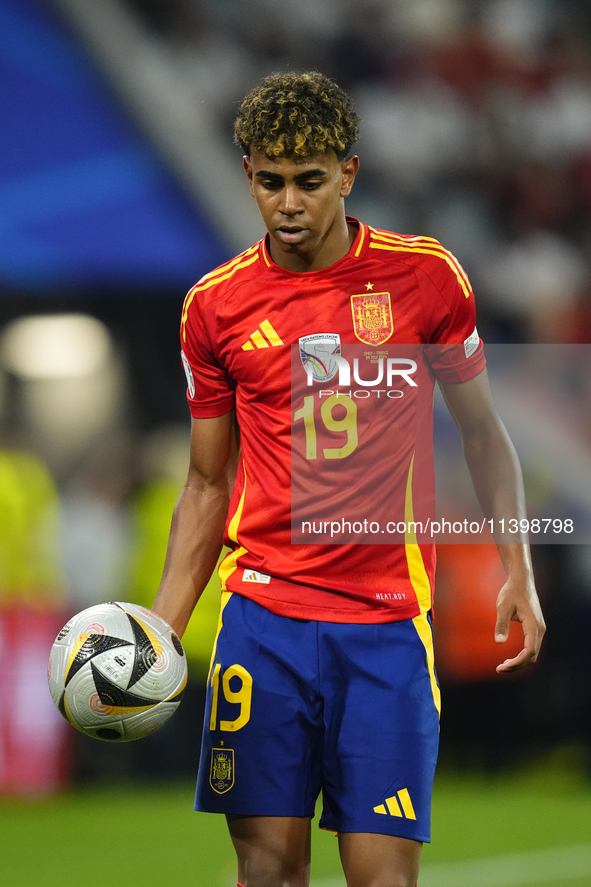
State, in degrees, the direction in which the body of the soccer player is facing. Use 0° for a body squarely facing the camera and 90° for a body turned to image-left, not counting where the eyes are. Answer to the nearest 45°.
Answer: approximately 0°

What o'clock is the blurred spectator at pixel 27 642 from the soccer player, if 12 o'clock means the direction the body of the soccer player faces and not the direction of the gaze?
The blurred spectator is roughly at 5 o'clock from the soccer player.
